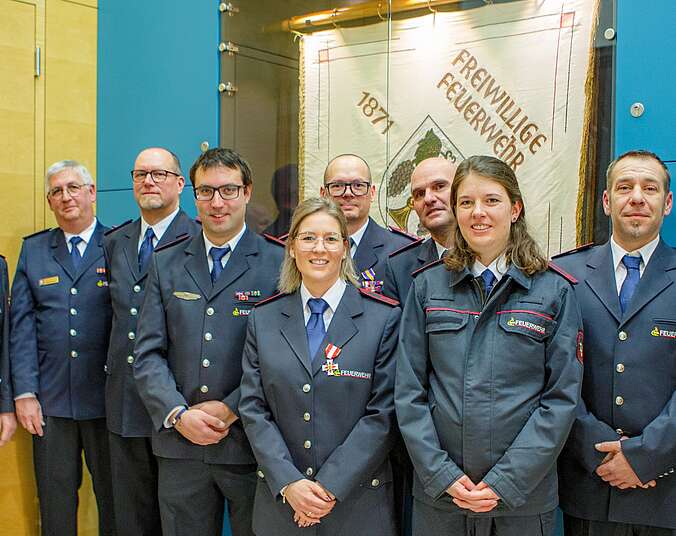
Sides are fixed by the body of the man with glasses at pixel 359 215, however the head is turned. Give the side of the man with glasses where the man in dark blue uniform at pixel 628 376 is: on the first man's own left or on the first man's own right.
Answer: on the first man's own left

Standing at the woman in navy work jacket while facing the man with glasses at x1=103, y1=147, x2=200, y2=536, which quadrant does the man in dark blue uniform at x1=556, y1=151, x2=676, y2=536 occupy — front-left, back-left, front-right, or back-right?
back-right

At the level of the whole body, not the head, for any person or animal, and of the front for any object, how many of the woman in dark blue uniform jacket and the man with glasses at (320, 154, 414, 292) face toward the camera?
2

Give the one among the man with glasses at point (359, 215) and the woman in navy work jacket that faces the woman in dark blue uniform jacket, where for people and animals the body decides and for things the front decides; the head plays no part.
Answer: the man with glasses

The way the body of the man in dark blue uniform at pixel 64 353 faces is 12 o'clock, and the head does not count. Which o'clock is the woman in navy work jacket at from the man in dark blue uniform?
The woman in navy work jacket is roughly at 11 o'clock from the man in dark blue uniform.

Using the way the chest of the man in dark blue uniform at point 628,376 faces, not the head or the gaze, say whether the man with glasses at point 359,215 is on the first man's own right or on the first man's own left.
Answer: on the first man's own right

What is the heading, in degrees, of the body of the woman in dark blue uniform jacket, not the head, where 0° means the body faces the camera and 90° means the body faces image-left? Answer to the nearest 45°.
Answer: approximately 0°
